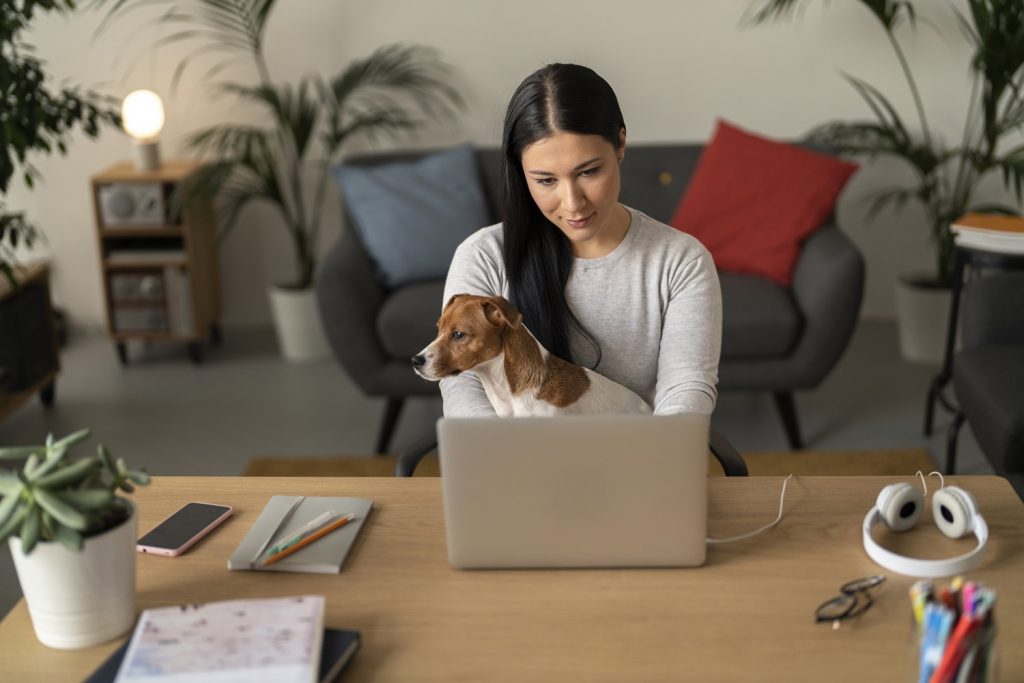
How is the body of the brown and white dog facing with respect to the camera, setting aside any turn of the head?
to the viewer's left

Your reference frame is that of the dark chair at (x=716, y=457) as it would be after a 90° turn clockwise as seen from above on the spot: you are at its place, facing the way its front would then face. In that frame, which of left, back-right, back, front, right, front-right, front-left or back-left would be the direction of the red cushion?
right

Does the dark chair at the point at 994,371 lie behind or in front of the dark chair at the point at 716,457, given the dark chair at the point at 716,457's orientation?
behind

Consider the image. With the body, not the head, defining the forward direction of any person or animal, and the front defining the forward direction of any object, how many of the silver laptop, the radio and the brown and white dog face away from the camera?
1

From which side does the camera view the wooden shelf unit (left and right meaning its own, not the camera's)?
front

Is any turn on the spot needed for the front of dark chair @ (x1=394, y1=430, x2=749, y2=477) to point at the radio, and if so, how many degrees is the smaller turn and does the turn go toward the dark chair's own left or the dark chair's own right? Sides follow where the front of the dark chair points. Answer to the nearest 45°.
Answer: approximately 135° to the dark chair's own right

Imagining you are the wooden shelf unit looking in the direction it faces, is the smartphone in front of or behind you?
in front

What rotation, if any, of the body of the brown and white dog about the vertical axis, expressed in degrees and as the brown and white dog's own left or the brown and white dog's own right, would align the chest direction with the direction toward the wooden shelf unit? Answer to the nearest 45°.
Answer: approximately 45° to the brown and white dog's own right

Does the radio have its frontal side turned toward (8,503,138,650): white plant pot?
yes

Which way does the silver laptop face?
away from the camera

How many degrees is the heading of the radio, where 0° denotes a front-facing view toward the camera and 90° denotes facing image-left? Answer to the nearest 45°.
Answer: approximately 0°
